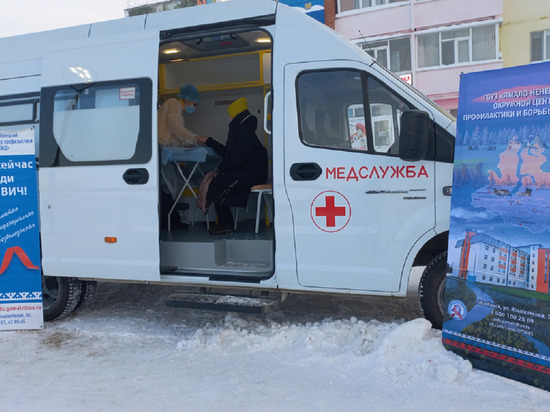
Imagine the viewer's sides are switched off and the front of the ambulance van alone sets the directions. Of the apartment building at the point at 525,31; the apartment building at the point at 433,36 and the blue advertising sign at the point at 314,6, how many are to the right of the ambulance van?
0

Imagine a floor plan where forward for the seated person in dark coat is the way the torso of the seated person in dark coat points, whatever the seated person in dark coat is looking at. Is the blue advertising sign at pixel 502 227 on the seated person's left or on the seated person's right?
on the seated person's left

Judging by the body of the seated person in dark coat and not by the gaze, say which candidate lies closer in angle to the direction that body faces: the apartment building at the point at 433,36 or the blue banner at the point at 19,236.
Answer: the blue banner

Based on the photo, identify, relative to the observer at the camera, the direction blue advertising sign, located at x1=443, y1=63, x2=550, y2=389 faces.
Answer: facing the viewer and to the left of the viewer

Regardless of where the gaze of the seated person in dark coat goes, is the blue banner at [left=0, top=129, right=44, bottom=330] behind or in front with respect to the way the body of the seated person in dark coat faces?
in front

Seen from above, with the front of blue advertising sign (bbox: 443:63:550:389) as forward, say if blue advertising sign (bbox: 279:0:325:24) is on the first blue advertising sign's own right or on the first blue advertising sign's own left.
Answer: on the first blue advertising sign's own right

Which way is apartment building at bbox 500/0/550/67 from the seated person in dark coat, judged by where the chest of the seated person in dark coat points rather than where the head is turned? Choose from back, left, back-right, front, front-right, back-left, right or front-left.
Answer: back-right

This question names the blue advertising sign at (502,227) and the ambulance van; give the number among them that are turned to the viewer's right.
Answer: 1

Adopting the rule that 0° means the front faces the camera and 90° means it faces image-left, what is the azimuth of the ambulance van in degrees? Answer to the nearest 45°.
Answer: approximately 270°

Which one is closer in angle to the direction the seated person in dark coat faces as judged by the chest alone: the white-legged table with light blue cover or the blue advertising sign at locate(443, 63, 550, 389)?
the white-legged table with light blue cover

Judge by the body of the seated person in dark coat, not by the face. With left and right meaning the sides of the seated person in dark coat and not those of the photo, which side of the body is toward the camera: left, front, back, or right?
left

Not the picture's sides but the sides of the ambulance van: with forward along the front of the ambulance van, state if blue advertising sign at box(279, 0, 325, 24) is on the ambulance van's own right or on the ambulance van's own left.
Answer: on the ambulance van's own left
